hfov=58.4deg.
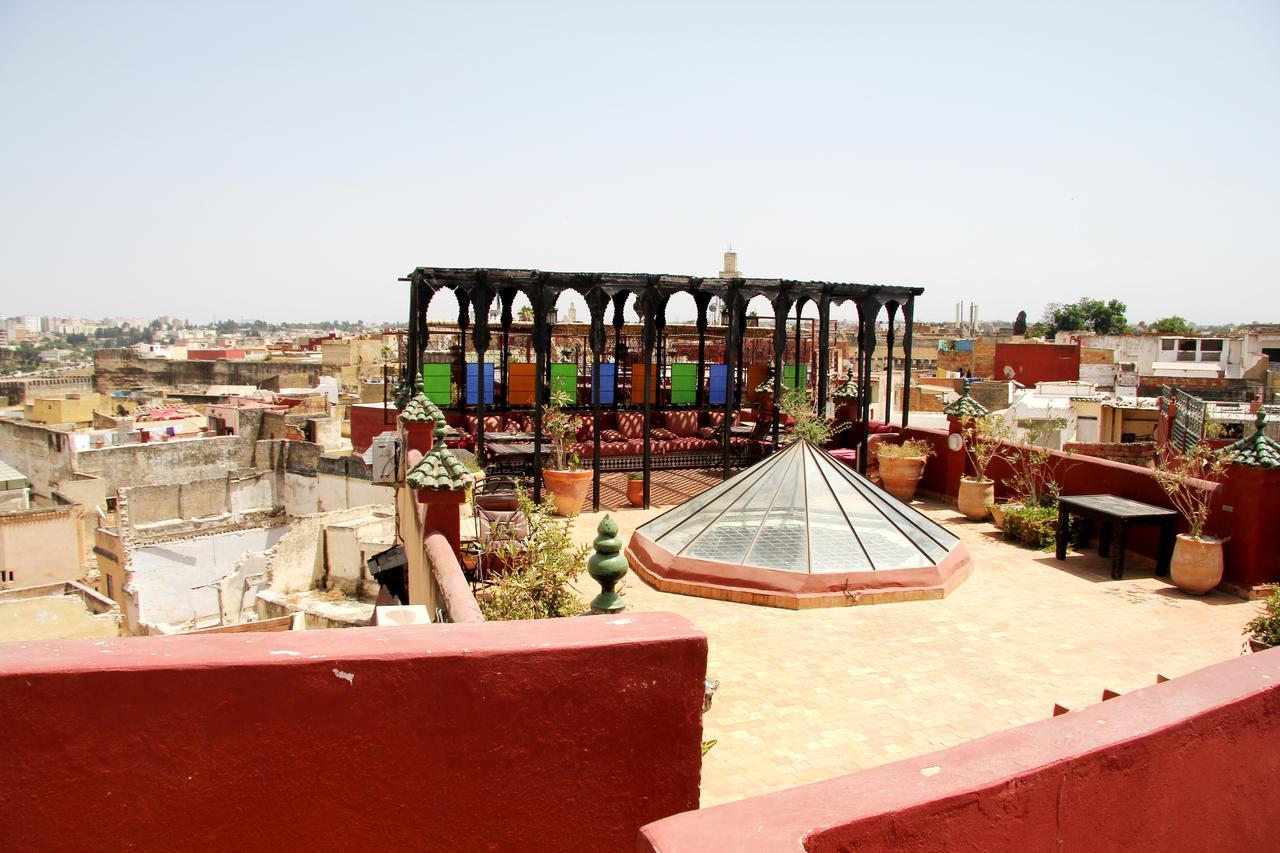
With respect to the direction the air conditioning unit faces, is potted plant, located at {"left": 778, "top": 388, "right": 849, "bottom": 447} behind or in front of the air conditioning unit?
behind

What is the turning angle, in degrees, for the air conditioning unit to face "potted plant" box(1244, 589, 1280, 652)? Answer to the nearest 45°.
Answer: approximately 135° to its left

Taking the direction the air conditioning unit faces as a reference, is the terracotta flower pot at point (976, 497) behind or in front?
behind

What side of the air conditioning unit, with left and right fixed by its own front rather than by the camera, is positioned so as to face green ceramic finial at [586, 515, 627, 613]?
left
